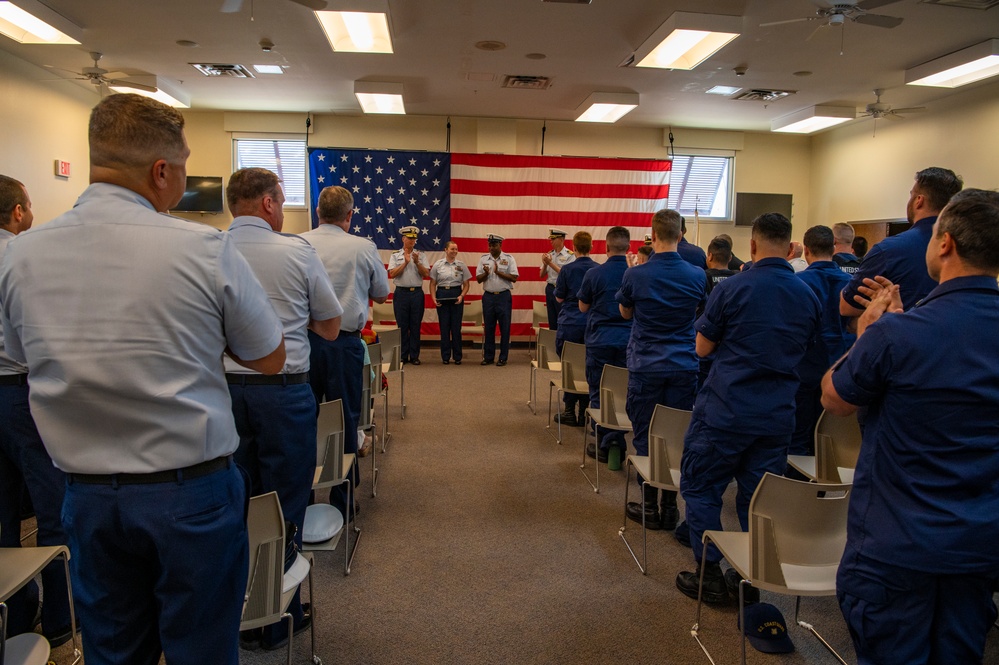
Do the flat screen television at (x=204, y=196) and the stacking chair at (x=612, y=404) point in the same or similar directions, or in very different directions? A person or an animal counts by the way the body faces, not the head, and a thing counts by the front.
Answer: very different directions

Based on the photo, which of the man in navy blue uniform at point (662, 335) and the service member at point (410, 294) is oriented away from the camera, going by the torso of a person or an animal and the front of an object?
the man in navy blue uniform

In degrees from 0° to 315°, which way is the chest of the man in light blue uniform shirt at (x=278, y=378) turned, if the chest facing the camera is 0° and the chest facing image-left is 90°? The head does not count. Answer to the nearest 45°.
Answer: approximately 225°

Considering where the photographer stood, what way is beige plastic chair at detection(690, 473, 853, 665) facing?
facing away from the viewer and to the left of the viewer

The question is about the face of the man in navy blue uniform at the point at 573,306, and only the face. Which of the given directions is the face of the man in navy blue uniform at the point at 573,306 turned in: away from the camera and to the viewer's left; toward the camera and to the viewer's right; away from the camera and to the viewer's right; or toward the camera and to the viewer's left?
away from the camera and to the viewer's left

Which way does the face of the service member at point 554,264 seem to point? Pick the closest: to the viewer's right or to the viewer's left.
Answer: to the viewer's left

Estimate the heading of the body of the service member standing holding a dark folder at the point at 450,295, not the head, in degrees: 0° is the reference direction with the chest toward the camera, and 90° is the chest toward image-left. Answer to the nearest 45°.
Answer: approximately 0°

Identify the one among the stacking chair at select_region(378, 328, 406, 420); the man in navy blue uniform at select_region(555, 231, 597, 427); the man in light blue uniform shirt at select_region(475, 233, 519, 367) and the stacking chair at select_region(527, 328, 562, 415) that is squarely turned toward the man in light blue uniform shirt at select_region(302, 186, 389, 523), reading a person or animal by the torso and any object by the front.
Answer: the man in light blue uniform shirt at select_region(475, 233, 519, 367)

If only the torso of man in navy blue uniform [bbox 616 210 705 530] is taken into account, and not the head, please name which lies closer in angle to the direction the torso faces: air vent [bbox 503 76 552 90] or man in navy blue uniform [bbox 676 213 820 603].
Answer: the air vent

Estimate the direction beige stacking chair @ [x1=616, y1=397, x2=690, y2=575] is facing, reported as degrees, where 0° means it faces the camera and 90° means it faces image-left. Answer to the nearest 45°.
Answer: approximately 135°

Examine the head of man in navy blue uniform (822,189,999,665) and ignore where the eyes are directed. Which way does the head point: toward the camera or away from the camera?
away from the camera

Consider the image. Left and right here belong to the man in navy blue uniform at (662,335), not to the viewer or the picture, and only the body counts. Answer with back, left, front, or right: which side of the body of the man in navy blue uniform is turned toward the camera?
back
